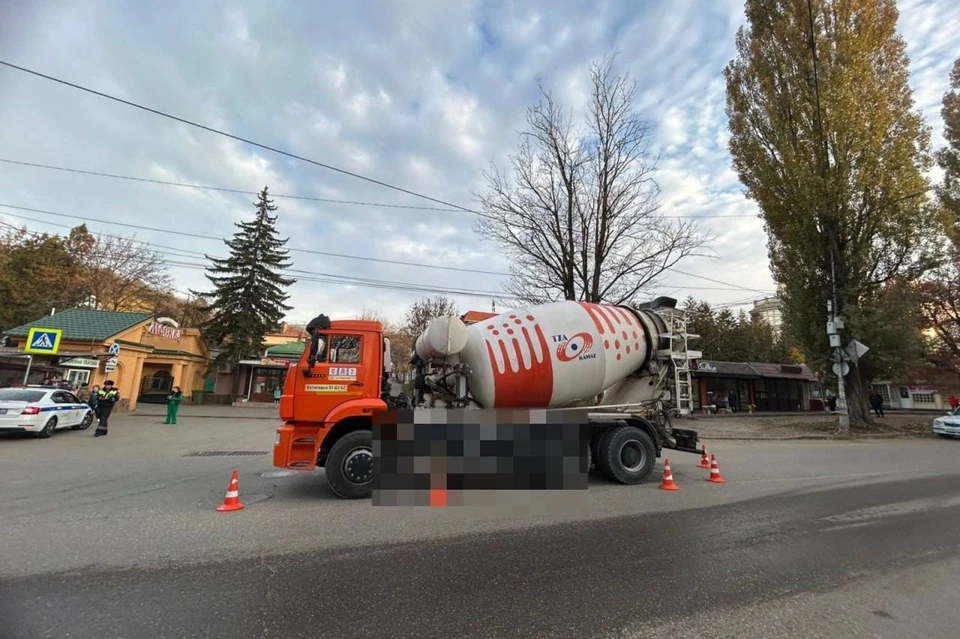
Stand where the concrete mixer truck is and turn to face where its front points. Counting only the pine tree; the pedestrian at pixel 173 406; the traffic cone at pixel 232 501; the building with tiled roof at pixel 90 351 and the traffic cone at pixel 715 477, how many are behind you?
1

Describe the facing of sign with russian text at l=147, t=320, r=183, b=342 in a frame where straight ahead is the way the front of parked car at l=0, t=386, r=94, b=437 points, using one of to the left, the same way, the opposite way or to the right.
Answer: to the right

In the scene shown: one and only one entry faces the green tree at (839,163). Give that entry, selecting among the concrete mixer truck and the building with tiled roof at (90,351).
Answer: the building with tiled roof

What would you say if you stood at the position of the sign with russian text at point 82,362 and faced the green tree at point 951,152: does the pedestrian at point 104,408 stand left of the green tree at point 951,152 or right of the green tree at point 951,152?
right

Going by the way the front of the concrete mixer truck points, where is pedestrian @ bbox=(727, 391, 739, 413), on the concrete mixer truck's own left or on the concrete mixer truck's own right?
on the concrete mixer truck's own right

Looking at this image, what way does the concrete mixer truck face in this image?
to the viewer's left

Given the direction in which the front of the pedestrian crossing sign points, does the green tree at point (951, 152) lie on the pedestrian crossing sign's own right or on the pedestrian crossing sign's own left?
on the pedestrian crossing sign's own left

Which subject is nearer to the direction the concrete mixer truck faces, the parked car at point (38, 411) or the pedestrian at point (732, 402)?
the parked car

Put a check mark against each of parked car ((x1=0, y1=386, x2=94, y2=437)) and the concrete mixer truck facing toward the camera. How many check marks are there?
0

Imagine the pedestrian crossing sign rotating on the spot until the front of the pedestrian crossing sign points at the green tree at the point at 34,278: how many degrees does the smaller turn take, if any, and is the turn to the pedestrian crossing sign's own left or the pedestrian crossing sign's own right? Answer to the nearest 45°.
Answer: approximately 180°

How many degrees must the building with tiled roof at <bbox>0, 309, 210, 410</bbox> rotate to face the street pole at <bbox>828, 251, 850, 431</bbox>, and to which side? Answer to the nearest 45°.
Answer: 0° — it already faces it

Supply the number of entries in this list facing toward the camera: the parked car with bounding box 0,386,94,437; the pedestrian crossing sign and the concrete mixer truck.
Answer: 1

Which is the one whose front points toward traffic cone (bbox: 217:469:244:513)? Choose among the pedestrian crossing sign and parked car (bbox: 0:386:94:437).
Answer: the pedestrian crossing sign

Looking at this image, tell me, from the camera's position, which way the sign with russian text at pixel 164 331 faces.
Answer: facing the viewer and to the right of the viewer
